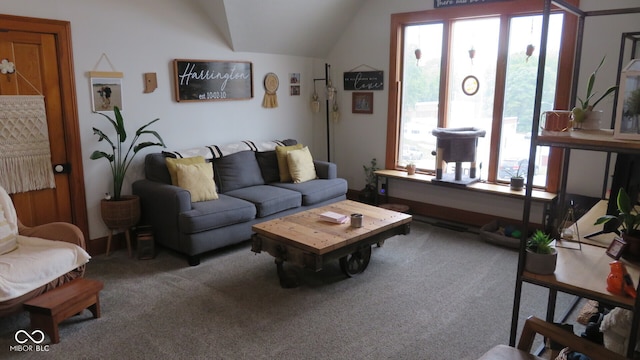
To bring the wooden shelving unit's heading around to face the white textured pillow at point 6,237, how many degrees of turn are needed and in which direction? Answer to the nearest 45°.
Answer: approximately 45° to its right

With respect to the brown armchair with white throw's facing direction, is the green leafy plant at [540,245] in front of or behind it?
in front

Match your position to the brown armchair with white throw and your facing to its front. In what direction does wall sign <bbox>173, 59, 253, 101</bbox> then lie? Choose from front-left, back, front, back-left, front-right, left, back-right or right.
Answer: left

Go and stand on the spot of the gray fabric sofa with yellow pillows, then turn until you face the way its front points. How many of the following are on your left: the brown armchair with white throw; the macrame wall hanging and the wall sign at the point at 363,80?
1

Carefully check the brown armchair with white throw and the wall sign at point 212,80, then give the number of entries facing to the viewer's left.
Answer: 0

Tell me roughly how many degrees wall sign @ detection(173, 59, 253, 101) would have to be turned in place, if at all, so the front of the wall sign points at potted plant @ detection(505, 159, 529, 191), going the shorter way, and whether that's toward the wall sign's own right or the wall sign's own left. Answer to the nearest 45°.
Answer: approximately 45° to the wall sign's own left

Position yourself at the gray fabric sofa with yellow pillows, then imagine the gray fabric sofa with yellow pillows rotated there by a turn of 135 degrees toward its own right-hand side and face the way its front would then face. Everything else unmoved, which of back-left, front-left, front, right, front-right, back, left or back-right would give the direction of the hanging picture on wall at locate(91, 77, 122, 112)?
front

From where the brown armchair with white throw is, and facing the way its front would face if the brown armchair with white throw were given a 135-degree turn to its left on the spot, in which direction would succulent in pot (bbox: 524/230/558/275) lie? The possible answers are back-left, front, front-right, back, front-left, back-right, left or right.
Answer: back-right

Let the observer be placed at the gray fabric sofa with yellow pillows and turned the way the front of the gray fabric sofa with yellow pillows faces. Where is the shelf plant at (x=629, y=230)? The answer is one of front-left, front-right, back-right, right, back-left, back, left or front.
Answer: front

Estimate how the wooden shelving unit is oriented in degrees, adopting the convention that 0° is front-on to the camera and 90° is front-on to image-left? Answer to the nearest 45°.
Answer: approximately 45°

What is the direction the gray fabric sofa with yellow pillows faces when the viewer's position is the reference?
facing the viewer and to the right of the viewer

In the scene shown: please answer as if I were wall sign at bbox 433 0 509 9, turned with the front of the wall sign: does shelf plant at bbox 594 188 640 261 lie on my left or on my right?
on my left

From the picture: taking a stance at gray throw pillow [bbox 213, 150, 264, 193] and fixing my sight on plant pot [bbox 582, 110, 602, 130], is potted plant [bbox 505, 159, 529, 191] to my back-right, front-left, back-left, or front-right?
front-left

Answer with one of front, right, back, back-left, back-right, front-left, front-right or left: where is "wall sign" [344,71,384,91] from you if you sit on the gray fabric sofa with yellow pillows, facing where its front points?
left

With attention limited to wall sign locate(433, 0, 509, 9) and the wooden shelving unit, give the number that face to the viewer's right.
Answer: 0
